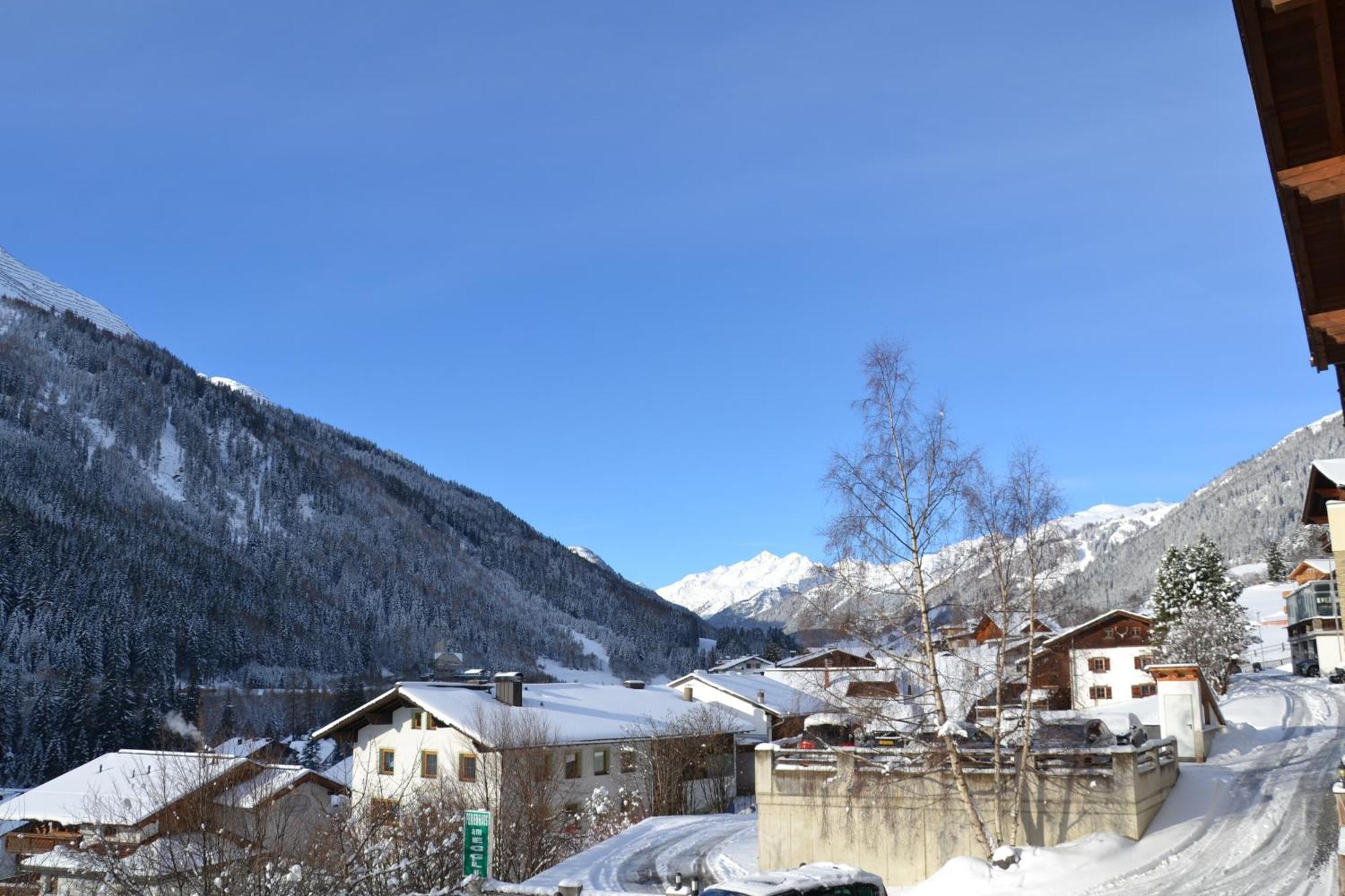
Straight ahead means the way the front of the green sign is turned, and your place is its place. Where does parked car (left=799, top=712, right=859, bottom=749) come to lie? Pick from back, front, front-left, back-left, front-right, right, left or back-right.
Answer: back-left

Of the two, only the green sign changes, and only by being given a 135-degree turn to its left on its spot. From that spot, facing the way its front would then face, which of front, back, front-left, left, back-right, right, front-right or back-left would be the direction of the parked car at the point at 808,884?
right

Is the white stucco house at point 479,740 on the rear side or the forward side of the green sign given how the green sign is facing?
on the rear side

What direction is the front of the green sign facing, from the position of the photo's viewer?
facing the viewer
